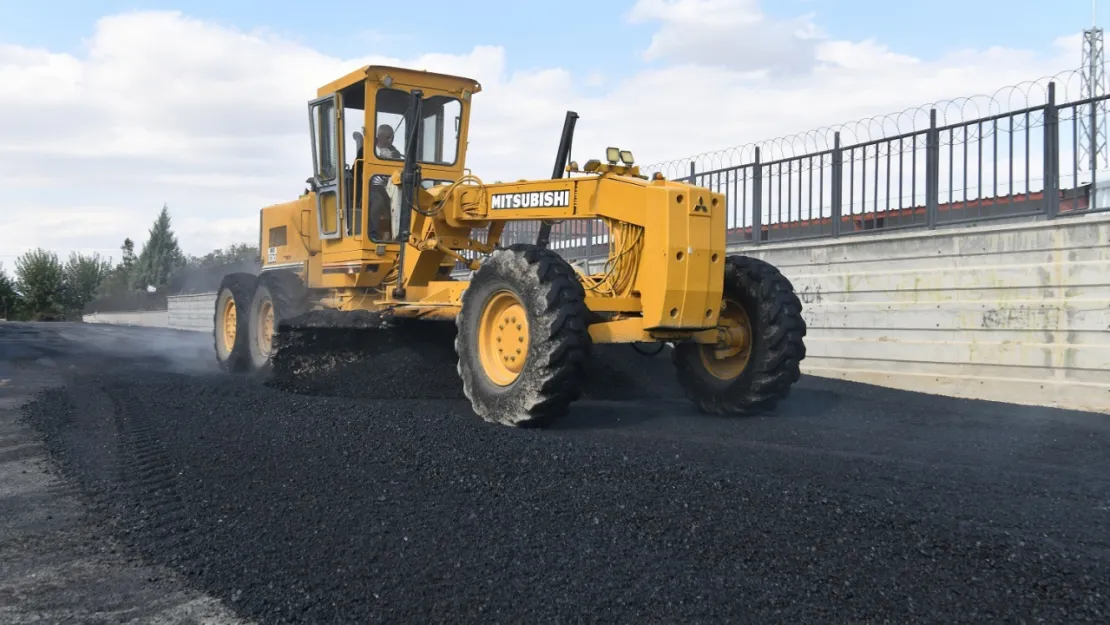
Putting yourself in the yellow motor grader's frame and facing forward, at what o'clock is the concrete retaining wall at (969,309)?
The concrete retaining wall is roughly at 10 o'clock from the yellow motor grader.

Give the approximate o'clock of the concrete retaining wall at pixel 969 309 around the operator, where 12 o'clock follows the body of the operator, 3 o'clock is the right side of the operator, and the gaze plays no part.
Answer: The concrete retaining wall is roughly at 11 o'clock from the operator.

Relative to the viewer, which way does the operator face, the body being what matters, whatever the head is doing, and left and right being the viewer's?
facing the viewer and to the right of the viewer

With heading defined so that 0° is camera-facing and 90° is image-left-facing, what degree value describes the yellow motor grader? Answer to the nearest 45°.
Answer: approximately 315°
